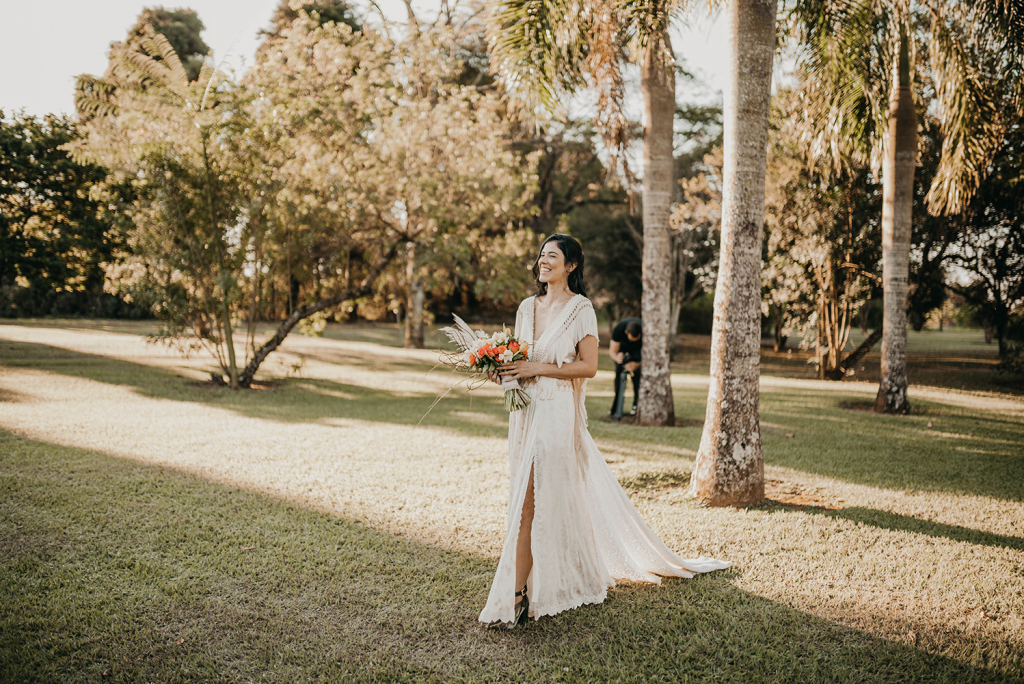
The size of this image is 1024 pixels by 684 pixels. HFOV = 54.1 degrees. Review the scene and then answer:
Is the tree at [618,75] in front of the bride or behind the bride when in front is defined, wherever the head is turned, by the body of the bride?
behind

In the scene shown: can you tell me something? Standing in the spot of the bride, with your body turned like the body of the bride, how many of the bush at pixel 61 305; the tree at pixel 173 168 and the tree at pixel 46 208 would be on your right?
3

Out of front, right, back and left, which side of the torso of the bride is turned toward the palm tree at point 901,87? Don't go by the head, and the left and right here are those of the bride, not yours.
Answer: back

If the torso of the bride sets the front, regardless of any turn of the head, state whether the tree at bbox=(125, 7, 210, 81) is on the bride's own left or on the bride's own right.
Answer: on the bride's own right

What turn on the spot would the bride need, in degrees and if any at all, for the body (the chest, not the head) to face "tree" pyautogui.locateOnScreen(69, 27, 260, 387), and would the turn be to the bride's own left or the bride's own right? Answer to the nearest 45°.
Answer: approximately 90° to the bride's own right

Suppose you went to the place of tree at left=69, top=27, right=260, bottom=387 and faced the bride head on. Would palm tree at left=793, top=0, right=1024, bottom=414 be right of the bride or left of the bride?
left

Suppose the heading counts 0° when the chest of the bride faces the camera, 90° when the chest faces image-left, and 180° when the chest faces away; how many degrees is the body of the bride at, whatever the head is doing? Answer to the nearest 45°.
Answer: approximately 45°

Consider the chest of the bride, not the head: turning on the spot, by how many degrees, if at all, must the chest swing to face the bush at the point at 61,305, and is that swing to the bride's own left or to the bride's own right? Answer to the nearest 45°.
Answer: approximately 90° to the bride's own right

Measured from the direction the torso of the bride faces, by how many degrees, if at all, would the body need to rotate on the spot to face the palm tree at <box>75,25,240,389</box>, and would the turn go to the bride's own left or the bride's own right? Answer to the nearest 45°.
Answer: approximately 90° to the bride's own right

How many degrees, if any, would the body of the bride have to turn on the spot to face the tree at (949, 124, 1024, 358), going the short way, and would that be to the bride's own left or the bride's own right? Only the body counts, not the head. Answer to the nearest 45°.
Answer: approximately 180°
